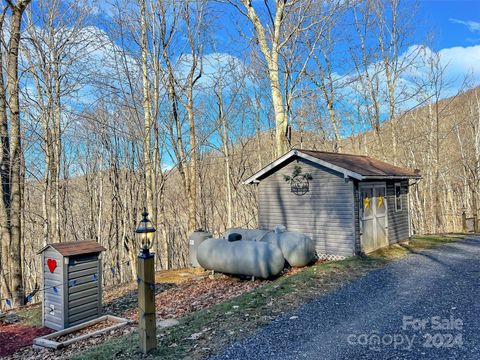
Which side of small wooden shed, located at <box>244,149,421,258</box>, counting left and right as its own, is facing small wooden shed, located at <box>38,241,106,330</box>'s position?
right

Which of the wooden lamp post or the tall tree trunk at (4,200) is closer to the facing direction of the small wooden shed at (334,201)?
the wooden lamp post

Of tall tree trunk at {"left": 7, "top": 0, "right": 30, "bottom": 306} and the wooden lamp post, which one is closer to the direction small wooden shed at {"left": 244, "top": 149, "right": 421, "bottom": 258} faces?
the wooden lamp post

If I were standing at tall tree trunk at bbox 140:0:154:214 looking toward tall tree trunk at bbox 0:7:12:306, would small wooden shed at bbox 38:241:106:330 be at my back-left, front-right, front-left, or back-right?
front-left

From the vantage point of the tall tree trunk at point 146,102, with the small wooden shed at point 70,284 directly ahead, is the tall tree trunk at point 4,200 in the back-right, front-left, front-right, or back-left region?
front-right

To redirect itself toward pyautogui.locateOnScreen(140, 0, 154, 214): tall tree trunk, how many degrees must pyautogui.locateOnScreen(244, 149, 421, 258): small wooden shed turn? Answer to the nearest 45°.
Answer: approximately 135° to its right

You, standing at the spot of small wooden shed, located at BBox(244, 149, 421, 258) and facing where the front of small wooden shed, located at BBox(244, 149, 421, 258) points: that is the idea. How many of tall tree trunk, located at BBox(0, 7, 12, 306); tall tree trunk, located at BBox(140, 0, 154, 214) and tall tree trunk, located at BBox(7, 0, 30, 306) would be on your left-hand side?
0

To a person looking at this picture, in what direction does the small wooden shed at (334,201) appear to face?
facing the viewer and to the right of the viewer

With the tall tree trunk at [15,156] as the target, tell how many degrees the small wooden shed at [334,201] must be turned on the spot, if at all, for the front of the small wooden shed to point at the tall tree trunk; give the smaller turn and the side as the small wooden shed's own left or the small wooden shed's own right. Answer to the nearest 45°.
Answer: approximately 90° to the small wooden shed's own right

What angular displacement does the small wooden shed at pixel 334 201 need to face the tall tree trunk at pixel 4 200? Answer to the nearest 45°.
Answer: approximately 90° to its right
